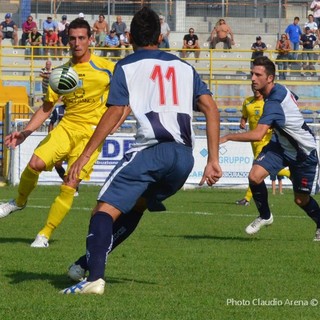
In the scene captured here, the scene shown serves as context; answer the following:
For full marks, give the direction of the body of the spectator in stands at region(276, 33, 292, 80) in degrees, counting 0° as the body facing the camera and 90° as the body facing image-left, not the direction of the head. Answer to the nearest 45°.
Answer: approximately 0°

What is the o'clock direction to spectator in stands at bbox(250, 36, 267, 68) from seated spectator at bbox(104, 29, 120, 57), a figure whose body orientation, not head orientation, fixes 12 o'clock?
The spectator in stands is roughly at 9 o'clock from the seated spectator.

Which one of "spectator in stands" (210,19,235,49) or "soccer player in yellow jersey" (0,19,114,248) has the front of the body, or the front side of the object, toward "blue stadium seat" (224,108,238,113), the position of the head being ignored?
the spectator in stands

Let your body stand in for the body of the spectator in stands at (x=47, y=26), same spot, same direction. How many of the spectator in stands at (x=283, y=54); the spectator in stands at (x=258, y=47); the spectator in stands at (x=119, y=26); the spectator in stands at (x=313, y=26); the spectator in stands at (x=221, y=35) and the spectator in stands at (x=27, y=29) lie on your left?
5

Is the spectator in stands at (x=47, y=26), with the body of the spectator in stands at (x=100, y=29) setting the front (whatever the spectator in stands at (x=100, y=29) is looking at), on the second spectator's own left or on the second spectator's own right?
on the second spectator's own right

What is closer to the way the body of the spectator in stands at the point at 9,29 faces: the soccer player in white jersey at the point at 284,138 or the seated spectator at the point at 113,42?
the soccer player in white jersey

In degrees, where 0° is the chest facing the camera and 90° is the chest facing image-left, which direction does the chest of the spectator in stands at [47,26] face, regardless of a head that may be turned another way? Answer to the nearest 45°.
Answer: approximately 0°

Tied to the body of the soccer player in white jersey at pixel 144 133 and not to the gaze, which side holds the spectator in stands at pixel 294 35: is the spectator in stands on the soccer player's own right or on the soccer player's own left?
on the soccer player's own right

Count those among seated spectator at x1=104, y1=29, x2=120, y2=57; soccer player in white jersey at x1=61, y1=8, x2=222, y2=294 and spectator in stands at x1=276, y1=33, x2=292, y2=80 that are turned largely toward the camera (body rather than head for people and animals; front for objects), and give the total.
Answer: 2

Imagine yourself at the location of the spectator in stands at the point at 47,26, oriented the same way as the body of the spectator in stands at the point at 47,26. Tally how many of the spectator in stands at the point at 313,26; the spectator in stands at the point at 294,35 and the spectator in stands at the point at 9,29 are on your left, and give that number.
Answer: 2

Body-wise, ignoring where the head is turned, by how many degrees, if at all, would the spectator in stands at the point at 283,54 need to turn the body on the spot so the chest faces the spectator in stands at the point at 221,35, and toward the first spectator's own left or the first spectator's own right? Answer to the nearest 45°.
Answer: approximately 135° to the first spectator's own right
